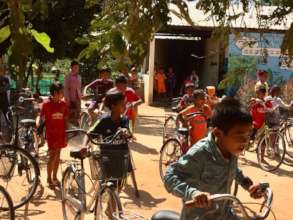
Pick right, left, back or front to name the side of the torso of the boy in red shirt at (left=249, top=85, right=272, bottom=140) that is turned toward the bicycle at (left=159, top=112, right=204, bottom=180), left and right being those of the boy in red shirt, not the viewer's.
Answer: right

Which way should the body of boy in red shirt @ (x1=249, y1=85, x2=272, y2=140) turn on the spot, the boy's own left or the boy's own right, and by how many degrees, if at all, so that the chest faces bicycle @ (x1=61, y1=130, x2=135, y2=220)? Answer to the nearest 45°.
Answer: approximately 45° to the boy's own right

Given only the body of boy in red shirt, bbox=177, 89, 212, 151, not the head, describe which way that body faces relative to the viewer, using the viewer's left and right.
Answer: facing the viewer and to the left of the viewer

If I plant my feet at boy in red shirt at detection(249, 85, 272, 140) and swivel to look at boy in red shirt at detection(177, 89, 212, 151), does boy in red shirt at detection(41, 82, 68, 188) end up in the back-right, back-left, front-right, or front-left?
front-right

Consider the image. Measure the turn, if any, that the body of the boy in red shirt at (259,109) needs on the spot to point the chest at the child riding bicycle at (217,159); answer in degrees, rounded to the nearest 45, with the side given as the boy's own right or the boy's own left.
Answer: approximately 45° to the boy's own right

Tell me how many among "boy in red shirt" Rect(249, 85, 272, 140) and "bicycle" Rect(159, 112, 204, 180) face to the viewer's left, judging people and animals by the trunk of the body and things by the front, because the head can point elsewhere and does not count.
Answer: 0

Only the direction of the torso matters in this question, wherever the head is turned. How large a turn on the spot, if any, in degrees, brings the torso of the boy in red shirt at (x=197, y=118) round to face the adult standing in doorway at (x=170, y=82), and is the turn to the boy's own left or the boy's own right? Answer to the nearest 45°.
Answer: approximately 135° to the boy's own right

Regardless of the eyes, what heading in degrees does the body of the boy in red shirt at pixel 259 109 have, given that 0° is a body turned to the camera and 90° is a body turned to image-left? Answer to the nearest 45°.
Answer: approximately 315°
